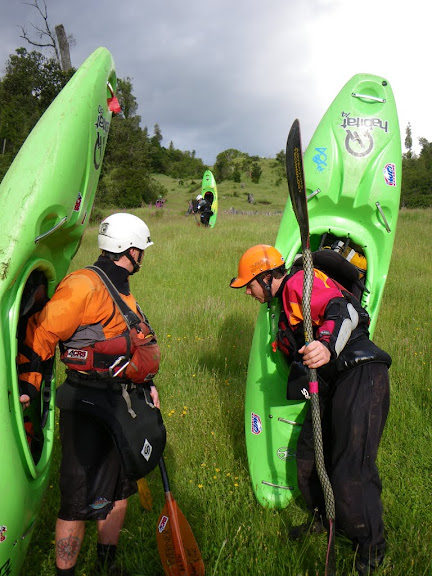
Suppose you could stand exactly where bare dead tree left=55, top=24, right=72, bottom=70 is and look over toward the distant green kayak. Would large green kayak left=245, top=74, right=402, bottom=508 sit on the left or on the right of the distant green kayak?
right

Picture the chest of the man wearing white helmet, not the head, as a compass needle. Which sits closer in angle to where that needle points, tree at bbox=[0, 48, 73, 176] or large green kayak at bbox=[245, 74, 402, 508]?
the large green kayak

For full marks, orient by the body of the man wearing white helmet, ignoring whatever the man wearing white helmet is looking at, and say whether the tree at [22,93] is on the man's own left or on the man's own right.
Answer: on the man's own left

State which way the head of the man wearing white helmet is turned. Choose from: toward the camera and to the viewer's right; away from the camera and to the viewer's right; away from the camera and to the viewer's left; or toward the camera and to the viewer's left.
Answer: away from the camera and to the viewer's right
